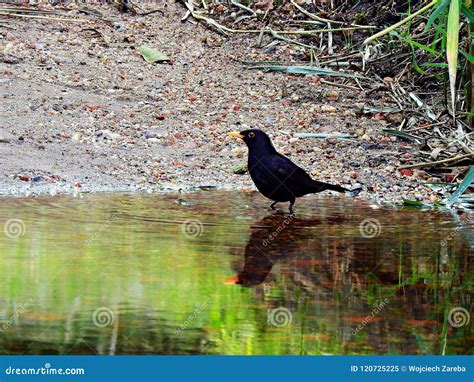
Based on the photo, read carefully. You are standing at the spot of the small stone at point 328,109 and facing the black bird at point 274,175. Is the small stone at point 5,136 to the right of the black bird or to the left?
right

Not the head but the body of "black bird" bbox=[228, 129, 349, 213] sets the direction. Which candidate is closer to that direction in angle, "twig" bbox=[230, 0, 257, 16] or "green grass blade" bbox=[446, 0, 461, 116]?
the twig

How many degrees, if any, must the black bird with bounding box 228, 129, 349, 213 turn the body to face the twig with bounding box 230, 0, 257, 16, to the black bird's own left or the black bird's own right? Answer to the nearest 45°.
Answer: approximately 90° to the black bird's own right

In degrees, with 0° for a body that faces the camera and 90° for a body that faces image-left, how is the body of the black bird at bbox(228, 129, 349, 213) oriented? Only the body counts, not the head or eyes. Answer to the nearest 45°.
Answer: approximately 90°

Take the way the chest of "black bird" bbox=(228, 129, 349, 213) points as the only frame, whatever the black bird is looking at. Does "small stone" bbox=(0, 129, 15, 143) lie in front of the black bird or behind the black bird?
in front

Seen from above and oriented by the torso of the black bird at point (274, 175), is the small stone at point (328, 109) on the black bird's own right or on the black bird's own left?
on the black bird's own right
